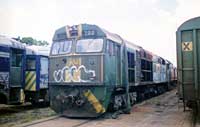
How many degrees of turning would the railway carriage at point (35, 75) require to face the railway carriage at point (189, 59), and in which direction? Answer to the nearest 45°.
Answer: approximately 90° to its left

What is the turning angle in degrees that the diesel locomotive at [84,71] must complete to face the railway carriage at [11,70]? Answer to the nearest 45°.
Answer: approximately 90° to its right

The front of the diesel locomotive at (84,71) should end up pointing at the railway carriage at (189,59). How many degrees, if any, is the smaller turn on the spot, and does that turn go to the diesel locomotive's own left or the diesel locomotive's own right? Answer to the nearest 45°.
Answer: approximately 135° to the diesel locomotive's own left

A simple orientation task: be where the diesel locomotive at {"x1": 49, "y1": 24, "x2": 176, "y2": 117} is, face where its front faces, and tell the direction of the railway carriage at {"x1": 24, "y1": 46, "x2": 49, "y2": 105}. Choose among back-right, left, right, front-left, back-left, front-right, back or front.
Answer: right

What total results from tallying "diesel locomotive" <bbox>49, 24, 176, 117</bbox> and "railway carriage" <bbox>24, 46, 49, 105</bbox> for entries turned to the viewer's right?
0

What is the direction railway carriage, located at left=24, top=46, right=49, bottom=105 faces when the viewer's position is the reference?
facing the viewer and to the left of the viewer

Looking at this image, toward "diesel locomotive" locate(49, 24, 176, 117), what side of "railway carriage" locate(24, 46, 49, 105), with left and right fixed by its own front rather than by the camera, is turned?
left
